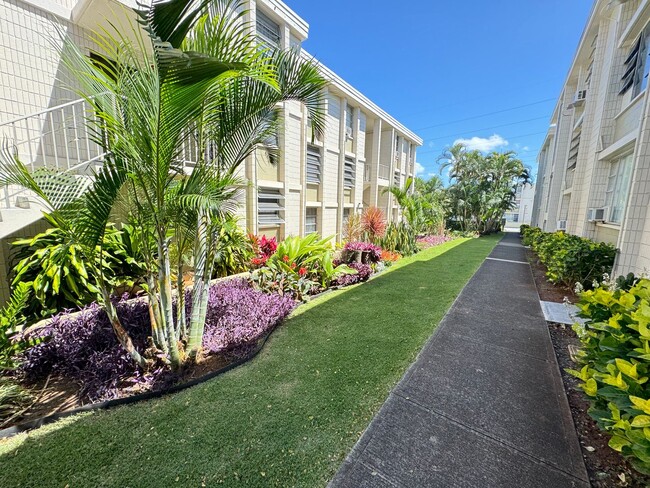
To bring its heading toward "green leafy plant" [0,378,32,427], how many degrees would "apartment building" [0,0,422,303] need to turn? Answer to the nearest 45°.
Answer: approximately 90° to its right

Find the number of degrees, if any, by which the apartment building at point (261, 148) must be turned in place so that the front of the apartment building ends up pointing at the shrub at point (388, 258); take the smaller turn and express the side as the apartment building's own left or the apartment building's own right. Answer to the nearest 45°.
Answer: approximately 45° to the apartment building's own left

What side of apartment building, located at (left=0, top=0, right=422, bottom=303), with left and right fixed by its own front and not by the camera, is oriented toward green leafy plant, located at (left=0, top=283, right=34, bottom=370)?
right

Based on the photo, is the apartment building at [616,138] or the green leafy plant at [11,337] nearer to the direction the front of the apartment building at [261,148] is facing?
the apartment building

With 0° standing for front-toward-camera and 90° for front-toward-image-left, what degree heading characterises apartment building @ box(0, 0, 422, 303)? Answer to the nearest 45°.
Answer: approximately 315°

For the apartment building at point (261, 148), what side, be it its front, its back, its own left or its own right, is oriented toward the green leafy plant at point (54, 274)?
right

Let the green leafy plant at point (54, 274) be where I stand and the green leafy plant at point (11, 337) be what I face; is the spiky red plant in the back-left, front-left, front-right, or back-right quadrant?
back-left

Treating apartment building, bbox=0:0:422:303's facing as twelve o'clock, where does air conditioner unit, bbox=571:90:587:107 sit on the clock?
The air conditioner unit is roughly at 11 o'clock from the apartment building.

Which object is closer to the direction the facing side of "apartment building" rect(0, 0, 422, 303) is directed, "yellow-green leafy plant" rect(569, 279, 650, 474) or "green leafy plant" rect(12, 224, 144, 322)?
the yellow-green leafy plant

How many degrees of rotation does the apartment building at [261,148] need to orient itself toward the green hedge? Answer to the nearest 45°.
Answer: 0° — it already faces it
